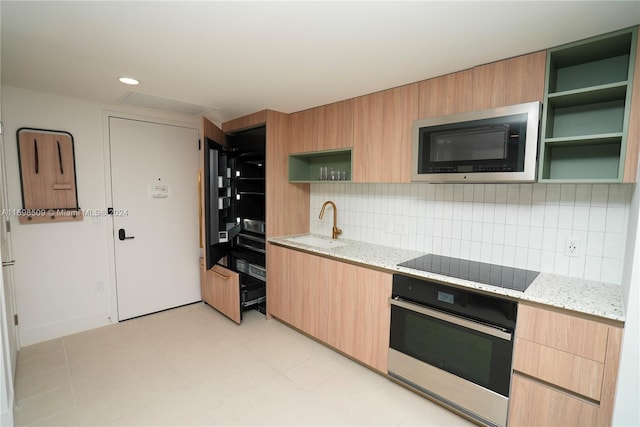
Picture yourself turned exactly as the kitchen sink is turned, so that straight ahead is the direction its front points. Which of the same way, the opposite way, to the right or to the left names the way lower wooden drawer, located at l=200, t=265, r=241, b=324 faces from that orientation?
the same way

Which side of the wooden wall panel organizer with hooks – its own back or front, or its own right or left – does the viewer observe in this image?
front

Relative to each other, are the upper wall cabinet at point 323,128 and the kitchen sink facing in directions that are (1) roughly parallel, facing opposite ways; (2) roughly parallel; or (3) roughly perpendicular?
roughly parallel

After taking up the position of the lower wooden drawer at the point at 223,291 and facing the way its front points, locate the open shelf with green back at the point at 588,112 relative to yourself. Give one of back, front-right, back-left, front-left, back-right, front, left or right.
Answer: left

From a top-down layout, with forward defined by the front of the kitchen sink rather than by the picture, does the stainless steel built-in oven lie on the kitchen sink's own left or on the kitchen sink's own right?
on the kitchen sink's own left

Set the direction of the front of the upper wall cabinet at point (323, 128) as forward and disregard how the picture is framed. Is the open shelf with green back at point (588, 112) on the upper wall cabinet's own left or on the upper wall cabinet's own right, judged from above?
on the upper wall cabinet's own left

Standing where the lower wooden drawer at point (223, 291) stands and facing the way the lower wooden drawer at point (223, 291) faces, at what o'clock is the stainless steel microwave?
The stainless steel microwave is roughly at 9 o'clock from the lower wooden drawer.

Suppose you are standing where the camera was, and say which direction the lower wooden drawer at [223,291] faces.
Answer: facing the viewer and to the left of the viewer

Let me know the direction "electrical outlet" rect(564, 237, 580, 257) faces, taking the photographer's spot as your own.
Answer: facing the viewer

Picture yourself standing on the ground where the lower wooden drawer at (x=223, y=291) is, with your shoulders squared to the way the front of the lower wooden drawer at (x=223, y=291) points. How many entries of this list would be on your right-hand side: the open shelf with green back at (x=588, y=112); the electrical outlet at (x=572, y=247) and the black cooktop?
0

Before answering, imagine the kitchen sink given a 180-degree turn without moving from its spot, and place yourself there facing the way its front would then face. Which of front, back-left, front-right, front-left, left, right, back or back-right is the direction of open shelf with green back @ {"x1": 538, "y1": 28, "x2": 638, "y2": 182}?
right

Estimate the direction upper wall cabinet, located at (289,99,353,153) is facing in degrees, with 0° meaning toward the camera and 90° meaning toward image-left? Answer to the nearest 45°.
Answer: approximately 45°

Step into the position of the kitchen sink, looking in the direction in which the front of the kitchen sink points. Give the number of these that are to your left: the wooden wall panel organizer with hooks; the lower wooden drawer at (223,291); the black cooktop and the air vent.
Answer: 1

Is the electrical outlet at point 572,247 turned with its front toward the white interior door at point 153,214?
no

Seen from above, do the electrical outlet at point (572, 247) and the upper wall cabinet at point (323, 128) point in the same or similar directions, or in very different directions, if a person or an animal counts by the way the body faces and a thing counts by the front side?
same or similar directions

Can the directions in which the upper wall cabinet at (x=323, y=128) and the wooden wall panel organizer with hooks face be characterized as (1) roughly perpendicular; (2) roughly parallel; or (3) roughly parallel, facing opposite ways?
roughly perpendicular

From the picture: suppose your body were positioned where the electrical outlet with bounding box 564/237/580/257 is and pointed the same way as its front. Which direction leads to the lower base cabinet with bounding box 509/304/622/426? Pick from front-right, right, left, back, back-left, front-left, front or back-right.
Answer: front

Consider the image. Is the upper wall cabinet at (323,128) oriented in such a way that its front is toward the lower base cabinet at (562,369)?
no

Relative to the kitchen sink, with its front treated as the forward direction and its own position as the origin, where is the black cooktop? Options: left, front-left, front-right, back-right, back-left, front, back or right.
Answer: left

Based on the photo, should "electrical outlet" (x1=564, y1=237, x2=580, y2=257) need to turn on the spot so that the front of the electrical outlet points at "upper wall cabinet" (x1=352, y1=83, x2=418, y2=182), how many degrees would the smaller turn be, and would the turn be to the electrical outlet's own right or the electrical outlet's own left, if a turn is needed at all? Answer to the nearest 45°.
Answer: approximately 90° to the electrical outlet's own right
